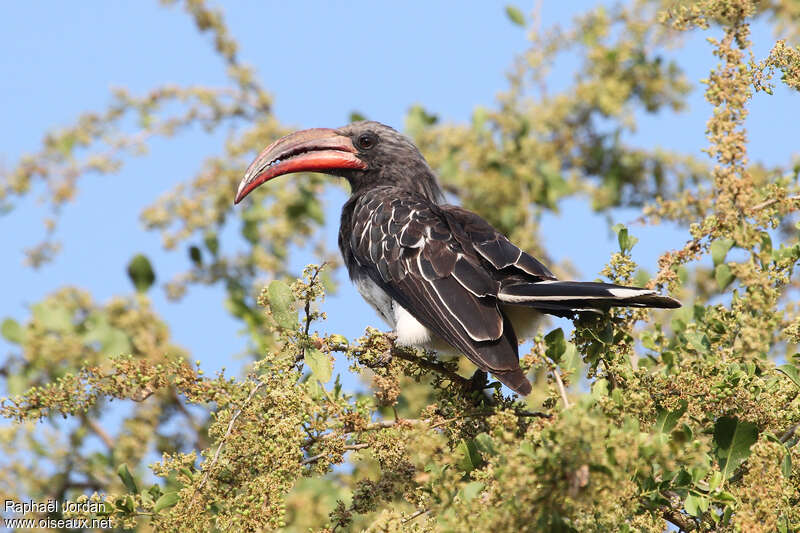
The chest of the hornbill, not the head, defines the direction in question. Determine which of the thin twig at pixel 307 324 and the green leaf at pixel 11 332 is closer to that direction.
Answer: the green leaf

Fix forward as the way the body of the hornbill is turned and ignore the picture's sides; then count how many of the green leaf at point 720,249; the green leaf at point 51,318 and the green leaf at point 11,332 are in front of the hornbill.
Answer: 2

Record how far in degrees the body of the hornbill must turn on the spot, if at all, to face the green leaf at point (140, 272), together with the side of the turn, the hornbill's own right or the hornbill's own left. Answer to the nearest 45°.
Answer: approximately 45° to the hornbill's own right

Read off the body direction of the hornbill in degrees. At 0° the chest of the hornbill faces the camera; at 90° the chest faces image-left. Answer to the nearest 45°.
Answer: approximately 90°

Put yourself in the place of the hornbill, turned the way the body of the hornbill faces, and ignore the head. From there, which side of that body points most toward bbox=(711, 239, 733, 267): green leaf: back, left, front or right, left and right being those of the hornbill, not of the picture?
back

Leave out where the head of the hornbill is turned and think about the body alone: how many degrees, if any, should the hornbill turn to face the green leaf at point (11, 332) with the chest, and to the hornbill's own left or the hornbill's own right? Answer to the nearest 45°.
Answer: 0° — it already faces it

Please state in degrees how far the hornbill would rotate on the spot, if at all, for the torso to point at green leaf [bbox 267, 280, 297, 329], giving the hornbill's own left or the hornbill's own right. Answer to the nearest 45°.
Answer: approximately 45° to the hornbill's own left
